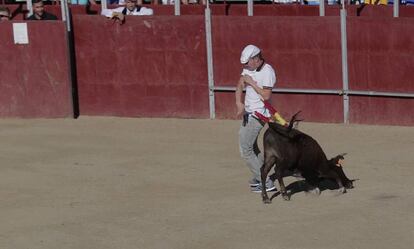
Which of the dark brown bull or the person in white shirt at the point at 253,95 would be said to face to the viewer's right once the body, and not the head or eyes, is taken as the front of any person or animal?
the dark brown bull

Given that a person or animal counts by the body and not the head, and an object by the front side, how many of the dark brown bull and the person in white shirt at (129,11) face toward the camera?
1

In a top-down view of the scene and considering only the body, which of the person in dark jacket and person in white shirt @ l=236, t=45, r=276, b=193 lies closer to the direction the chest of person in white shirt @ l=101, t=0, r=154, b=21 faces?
the person in white shirt

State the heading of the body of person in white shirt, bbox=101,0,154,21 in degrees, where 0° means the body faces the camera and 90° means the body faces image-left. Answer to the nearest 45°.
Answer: approximately 0°

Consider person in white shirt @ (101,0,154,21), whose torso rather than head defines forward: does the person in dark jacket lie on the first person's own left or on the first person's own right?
on the first person's own right

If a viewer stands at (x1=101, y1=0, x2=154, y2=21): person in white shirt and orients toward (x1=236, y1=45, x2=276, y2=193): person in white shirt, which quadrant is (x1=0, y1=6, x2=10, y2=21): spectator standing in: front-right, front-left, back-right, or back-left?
back-right

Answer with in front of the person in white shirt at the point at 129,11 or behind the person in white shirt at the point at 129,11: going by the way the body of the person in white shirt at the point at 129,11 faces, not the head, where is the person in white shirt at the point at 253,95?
in front

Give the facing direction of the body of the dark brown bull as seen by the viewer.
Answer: to the viewer's right

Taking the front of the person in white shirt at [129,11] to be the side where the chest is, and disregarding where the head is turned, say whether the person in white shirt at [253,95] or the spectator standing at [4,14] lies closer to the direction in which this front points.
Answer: the person in white shirt

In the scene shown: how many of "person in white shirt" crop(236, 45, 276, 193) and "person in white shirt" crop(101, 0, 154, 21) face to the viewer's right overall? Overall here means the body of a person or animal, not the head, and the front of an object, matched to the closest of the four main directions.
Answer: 0

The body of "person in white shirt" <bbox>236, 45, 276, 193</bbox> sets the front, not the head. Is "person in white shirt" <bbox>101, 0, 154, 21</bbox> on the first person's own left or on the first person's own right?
on the first person's own right

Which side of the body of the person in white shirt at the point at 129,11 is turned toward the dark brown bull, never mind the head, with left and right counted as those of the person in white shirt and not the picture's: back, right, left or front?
front
